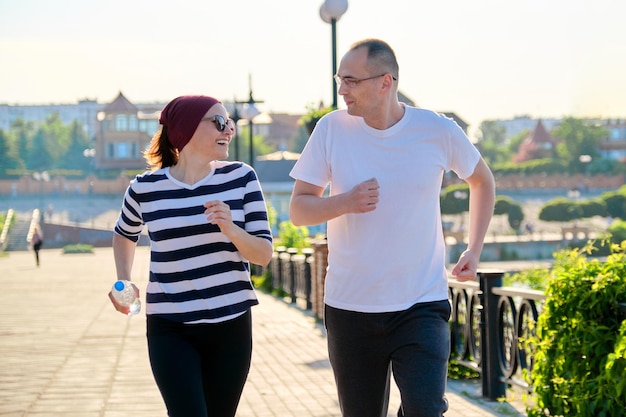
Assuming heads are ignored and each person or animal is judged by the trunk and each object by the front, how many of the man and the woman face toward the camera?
2

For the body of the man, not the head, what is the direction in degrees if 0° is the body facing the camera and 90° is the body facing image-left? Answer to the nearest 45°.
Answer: approximately 0°

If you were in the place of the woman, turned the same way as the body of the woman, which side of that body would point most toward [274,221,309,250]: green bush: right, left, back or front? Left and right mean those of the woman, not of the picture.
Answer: back

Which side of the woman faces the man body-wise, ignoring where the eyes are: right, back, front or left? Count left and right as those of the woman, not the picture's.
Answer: left

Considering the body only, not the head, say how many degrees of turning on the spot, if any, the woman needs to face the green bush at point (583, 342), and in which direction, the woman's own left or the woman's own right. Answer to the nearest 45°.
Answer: approximately 135° to the woman's own left

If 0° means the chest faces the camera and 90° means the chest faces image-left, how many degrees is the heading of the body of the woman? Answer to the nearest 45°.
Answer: approximately 0°

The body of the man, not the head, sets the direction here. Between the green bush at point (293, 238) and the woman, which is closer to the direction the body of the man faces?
the woman

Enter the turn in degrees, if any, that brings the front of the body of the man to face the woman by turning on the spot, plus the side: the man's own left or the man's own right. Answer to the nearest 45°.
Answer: approximately 90° to the man's own right
